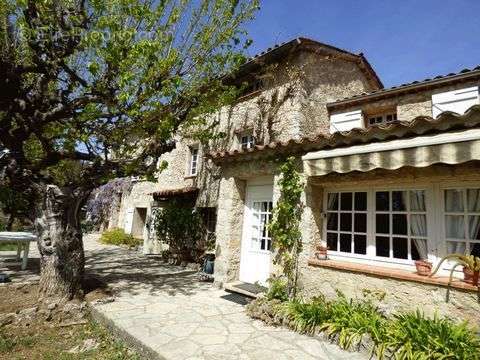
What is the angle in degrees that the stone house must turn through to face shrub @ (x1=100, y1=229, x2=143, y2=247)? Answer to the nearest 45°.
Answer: approximately 90° to its right

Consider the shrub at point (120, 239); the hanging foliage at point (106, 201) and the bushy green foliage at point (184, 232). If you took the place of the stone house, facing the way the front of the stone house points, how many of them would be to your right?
3

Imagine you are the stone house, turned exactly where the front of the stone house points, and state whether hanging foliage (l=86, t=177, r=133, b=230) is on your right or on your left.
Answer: on your right

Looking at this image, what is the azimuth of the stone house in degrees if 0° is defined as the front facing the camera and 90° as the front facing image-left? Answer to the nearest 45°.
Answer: approximately 45°

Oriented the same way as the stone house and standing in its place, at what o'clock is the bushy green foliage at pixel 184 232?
The bushy green foliage is roughly at 3 o'clock from the stone house.
